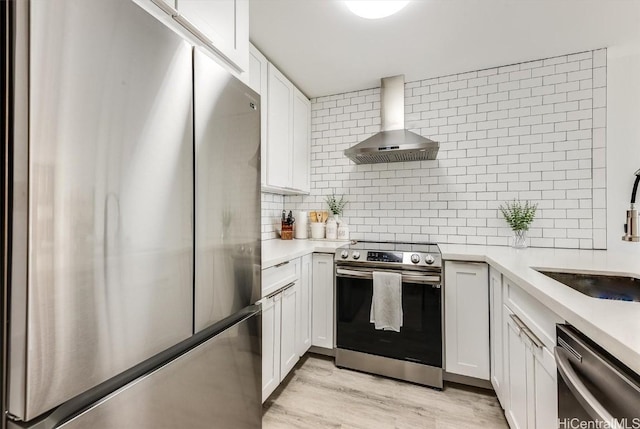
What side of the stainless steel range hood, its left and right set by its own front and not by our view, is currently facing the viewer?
front

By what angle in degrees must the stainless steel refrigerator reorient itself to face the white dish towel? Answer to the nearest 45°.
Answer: approximately 45° to its left

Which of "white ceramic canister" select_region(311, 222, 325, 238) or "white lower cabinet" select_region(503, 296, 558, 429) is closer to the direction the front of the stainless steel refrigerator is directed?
the white lower cabinet

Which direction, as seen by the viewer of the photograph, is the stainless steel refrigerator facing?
facing the viewer and to the right of the viewer

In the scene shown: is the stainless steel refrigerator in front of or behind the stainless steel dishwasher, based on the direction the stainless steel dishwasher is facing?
in front

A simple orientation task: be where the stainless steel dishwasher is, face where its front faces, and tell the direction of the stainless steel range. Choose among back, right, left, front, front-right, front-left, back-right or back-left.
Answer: right

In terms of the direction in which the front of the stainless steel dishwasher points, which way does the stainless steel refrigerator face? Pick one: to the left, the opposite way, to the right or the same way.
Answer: the opposite way

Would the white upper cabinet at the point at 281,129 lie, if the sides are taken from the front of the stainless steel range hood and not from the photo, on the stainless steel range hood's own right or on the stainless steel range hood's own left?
on the stainless steel range hood's own right

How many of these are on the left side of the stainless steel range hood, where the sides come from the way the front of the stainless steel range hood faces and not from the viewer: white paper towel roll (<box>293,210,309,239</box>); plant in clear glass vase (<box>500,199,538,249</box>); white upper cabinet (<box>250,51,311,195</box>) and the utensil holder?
1

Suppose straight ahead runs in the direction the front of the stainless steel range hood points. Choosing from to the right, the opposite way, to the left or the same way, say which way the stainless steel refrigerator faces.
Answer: to the left

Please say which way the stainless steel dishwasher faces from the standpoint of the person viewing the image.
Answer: facing the viewer and to the left of the viewer

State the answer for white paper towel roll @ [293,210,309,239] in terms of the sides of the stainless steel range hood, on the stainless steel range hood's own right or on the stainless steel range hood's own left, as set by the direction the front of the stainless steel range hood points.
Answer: on the stainless steel range hood's own right

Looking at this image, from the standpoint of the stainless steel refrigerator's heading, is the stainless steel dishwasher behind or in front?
in front

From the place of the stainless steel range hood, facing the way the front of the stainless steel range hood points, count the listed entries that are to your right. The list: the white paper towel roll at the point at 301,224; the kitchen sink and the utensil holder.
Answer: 2
